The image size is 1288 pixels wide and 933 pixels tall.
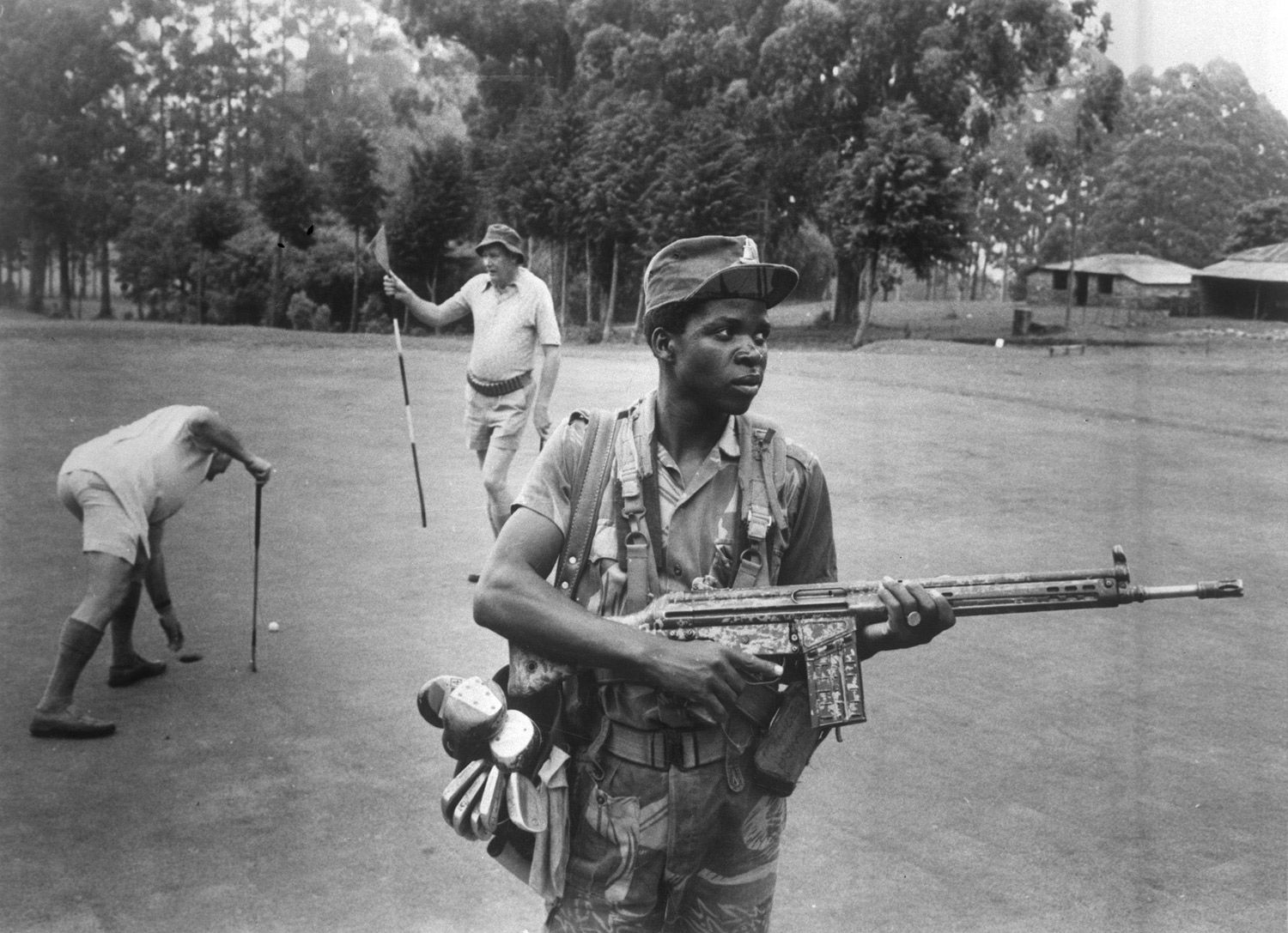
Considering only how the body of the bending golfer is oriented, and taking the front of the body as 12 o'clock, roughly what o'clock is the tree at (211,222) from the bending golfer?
The tree is roughly at 9 o'clock from the bending golfer.

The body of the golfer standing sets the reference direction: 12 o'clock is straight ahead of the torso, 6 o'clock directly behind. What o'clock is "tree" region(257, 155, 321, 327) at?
The tree is roughly at 4 o'clock from the golfer standing.

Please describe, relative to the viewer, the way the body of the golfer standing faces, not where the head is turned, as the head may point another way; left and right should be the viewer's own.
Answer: facing the viewer and to the left of the viewer

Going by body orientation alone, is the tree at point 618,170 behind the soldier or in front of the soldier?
behind

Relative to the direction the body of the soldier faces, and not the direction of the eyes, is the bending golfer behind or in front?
behind

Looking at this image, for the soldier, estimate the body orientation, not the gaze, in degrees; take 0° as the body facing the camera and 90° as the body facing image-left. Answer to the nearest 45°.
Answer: approximately 0°

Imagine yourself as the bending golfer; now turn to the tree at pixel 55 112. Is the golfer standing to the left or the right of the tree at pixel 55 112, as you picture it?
right

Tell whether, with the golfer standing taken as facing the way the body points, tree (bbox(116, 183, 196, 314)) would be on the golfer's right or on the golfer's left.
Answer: on the golfer's right

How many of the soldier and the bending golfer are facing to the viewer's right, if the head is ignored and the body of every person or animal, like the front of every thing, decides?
1

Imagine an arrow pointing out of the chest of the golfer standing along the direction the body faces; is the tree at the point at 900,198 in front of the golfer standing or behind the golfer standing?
behind

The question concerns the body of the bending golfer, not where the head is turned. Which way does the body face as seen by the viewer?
to the viewer's right

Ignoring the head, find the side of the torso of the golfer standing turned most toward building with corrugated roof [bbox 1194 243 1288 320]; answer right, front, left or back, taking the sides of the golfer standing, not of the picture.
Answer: back
